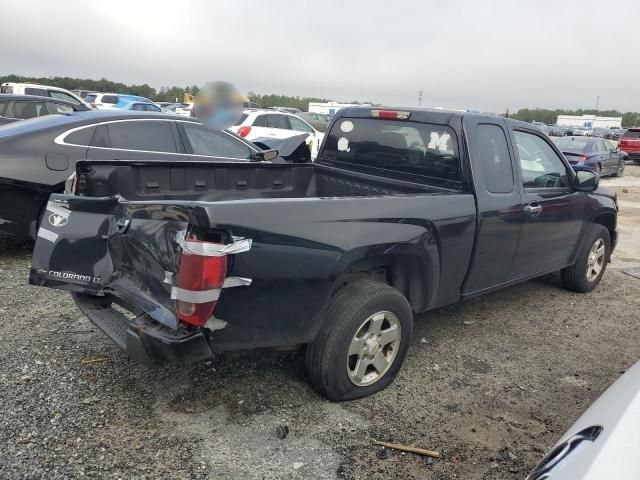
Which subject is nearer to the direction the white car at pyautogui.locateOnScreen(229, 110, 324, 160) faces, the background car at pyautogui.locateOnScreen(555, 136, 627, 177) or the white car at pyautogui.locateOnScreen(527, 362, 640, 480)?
the background car

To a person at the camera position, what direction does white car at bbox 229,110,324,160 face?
facing away from the viewer and to the right of the viewer

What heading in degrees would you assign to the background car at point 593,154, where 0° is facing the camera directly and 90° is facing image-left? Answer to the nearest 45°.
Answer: approximately 225°

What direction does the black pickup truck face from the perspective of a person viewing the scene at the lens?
facing away from the viewer and to the right of the viewer

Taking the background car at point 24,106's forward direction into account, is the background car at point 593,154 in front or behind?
in front
